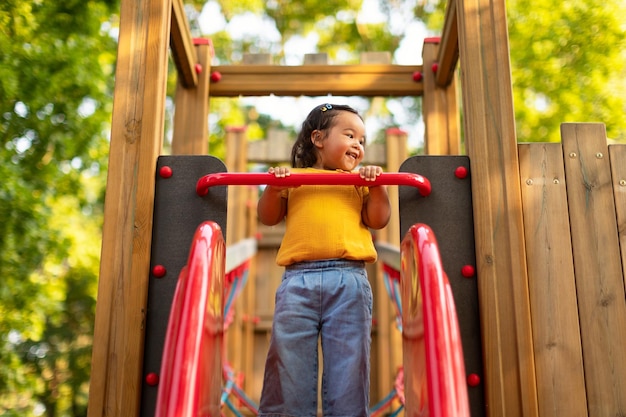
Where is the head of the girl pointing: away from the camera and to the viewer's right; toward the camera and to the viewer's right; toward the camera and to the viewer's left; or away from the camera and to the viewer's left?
toward the camera and to the viewer's right

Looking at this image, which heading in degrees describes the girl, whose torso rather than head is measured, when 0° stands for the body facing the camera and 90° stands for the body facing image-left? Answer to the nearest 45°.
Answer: approximately 0°
